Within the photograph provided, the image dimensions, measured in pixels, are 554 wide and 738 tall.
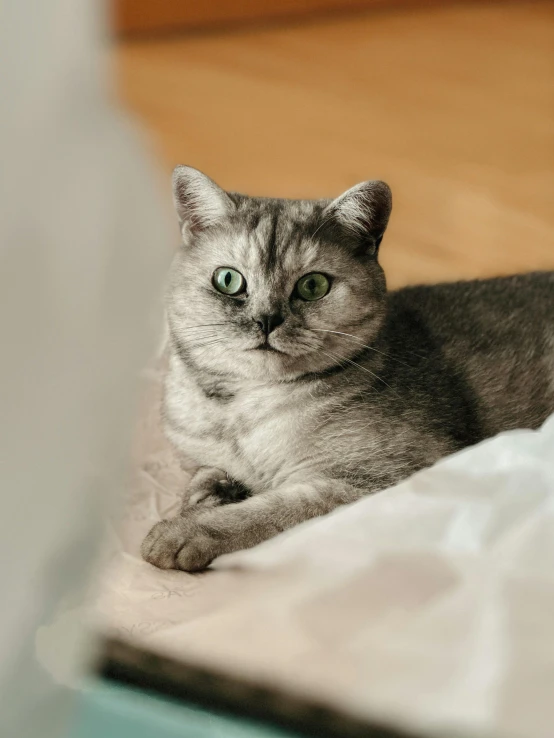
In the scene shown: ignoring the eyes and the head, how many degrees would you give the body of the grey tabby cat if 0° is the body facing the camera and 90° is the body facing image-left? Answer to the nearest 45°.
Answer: approximately 45°
